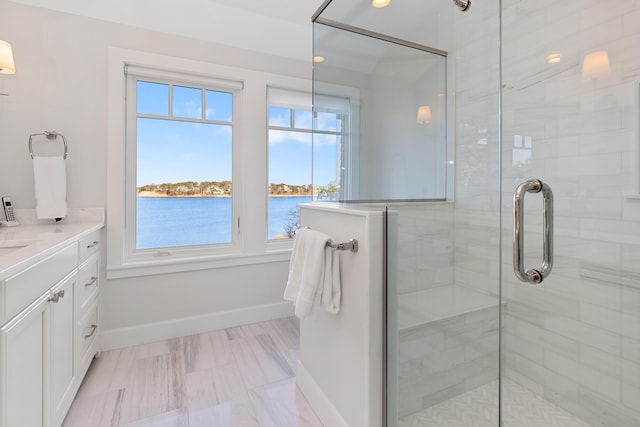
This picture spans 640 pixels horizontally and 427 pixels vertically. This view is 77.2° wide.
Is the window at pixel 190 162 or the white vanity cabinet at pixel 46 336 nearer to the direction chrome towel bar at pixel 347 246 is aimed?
the white vanity cabinet

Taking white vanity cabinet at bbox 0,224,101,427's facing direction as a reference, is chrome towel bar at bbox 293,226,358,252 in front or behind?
in front

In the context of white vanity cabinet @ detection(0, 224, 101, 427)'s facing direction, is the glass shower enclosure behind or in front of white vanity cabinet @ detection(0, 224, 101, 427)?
in front

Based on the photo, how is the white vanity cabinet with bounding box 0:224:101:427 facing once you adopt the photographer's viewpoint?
facing to the right of the viewer

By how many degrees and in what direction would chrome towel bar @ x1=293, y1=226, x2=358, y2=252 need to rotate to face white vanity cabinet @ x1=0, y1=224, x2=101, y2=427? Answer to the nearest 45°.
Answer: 0° — it already faces it

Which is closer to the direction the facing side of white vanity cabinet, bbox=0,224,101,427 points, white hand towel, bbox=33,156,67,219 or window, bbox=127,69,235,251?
the window

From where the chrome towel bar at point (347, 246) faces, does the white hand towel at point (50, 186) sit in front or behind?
in front

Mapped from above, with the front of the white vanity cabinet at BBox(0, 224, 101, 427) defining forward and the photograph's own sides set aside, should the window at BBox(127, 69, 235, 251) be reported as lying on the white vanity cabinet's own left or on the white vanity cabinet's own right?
on the white vanity cabinet's own left

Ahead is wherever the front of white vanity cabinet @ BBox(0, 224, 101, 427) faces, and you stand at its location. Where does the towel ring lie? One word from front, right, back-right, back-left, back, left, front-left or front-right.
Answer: left
